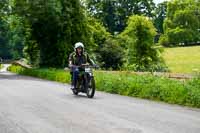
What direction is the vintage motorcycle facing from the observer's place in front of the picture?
facing the viewer and to the right of the viewer

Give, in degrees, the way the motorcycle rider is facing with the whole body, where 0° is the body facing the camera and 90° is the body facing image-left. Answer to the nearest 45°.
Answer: approximately 315°

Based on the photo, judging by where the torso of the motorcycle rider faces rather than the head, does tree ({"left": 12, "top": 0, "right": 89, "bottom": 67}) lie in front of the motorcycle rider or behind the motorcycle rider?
behind

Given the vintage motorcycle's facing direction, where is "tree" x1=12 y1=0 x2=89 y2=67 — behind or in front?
behind
